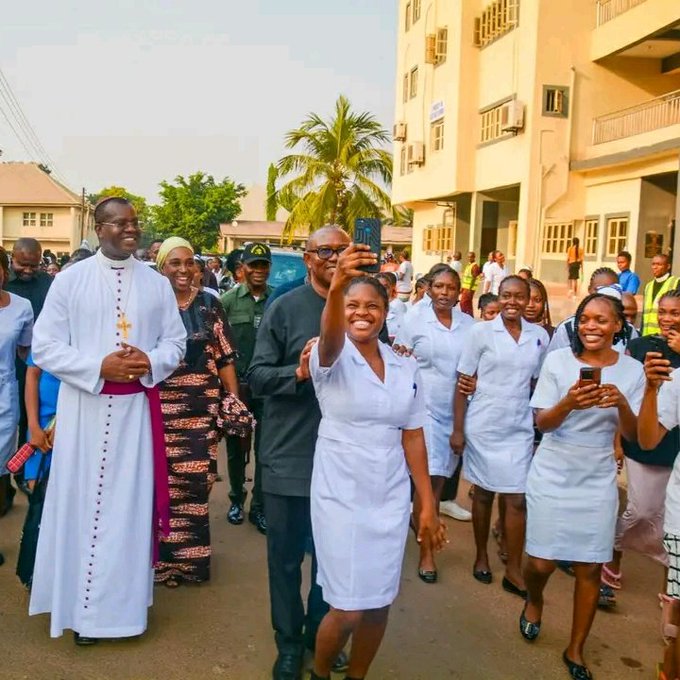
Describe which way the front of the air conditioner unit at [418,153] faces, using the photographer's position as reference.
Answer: facing the viewer and to the left of the viewer

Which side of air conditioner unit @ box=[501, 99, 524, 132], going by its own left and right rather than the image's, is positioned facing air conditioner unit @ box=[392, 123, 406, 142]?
right

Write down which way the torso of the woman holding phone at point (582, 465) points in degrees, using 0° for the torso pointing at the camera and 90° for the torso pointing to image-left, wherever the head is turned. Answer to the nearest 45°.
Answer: approximately 0°

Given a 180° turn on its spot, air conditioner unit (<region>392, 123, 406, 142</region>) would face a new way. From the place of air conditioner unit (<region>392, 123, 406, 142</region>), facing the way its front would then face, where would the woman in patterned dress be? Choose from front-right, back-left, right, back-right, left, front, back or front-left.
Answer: back-right

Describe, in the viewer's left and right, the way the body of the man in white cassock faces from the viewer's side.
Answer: facing the viewer

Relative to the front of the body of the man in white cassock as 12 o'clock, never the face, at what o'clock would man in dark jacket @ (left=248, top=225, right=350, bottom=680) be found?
The man in dark jacket is roughly at 10 o'clock from the man in white cassock.

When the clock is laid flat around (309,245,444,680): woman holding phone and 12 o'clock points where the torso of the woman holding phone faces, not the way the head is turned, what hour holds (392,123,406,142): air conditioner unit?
The air conditioner unit is roughly at 6 o'clock from the woman holding phone.

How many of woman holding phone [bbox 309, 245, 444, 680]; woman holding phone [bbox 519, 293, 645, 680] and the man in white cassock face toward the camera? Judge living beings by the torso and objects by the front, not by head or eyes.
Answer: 3

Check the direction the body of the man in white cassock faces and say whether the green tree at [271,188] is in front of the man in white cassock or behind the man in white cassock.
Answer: behind
